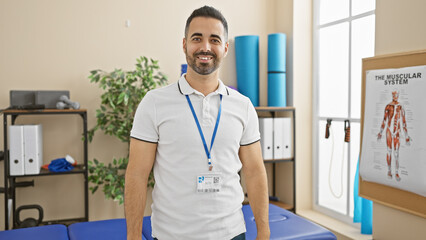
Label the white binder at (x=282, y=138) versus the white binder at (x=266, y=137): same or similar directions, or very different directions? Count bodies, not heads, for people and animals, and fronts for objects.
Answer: same or similar directions

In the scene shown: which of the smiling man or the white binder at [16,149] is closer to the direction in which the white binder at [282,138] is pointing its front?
the smiling man

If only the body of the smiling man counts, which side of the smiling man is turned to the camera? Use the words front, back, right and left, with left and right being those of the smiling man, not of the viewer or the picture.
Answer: front

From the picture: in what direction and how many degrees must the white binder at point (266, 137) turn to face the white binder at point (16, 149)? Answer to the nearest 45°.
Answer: approximately 45° to its right

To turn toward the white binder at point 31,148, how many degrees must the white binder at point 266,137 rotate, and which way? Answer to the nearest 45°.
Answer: approximately 45° to its right

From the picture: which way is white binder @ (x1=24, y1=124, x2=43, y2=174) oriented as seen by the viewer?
toward the camera

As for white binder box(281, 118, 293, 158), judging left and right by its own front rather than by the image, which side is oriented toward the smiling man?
front

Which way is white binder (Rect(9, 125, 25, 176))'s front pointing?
toward the camera

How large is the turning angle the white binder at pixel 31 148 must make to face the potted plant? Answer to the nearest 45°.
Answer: approximately 90° to its left

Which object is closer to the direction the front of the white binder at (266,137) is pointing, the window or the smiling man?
the smiling man

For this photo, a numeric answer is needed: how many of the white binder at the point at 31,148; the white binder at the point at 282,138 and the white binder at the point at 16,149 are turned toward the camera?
3
